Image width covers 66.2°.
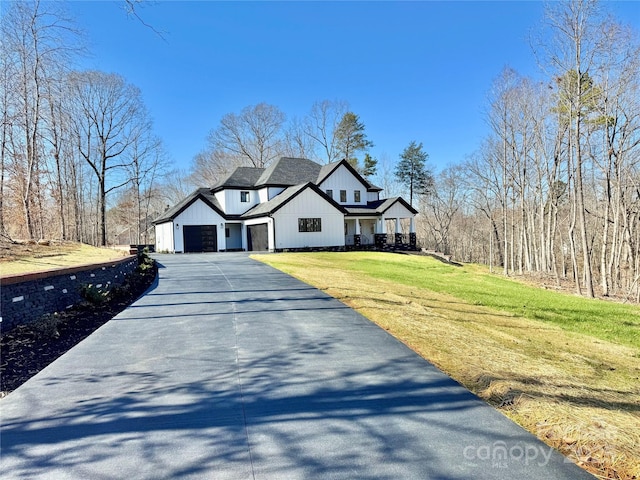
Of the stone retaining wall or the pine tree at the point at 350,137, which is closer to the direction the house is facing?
the stone retaining wall

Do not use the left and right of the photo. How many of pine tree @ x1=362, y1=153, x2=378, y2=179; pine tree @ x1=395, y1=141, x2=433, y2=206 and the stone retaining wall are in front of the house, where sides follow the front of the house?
1

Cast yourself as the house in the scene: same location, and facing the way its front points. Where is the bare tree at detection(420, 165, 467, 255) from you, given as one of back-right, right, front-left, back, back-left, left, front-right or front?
back-left

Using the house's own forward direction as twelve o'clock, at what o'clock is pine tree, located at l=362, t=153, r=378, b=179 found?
The pine tree is roughly at 7 o'clock from the house.

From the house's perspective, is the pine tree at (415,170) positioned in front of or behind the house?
behind

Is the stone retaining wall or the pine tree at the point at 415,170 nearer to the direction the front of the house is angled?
the stone retaining wall

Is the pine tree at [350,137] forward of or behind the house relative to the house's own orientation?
behind

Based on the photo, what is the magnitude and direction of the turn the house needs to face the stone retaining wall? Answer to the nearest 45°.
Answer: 0° — it already faces it

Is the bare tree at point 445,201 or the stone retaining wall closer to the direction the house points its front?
the stone retaining wall

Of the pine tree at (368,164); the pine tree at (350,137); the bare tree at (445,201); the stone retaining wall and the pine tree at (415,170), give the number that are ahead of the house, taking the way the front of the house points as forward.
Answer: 1

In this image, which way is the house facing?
toward the camera

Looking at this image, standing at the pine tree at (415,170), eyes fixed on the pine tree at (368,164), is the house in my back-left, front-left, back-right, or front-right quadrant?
front-left
